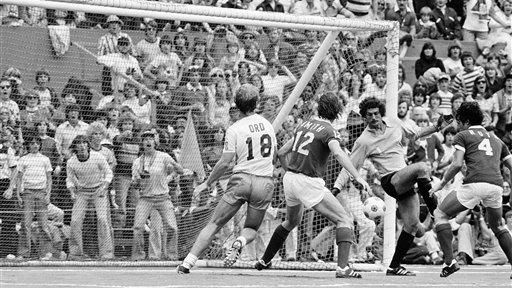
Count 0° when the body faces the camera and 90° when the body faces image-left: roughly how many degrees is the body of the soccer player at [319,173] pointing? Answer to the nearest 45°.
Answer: approximately 225°

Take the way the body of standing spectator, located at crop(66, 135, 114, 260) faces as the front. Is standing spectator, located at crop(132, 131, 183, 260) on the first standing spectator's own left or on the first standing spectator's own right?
on the first standing spectator's own left

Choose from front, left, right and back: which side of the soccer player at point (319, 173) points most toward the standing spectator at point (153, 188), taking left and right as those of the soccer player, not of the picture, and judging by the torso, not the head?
left

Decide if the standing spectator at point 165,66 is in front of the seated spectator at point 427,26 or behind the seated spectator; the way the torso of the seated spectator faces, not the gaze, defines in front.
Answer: in front

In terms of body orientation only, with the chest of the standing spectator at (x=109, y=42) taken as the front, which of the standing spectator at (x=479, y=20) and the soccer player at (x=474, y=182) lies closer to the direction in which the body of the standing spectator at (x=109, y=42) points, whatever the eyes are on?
the soccer player

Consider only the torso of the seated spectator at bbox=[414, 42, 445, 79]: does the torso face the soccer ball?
yes

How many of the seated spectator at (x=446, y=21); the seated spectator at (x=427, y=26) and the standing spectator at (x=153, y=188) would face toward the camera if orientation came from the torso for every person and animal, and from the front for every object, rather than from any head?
3

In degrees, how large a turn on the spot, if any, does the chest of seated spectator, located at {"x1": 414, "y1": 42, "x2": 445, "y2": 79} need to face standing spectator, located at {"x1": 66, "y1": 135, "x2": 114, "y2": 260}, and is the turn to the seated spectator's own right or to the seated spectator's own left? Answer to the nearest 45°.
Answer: approximately 45° to the seated spectator's own right

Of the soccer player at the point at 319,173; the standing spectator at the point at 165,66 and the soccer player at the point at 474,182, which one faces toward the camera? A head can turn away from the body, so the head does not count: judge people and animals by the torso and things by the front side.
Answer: the standing spectator

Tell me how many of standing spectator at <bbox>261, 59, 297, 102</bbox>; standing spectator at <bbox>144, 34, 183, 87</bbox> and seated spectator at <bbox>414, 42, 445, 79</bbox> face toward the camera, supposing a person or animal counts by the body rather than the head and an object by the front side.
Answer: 3

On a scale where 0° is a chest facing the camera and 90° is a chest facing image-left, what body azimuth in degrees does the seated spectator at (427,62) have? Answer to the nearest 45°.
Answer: approximately 0°
